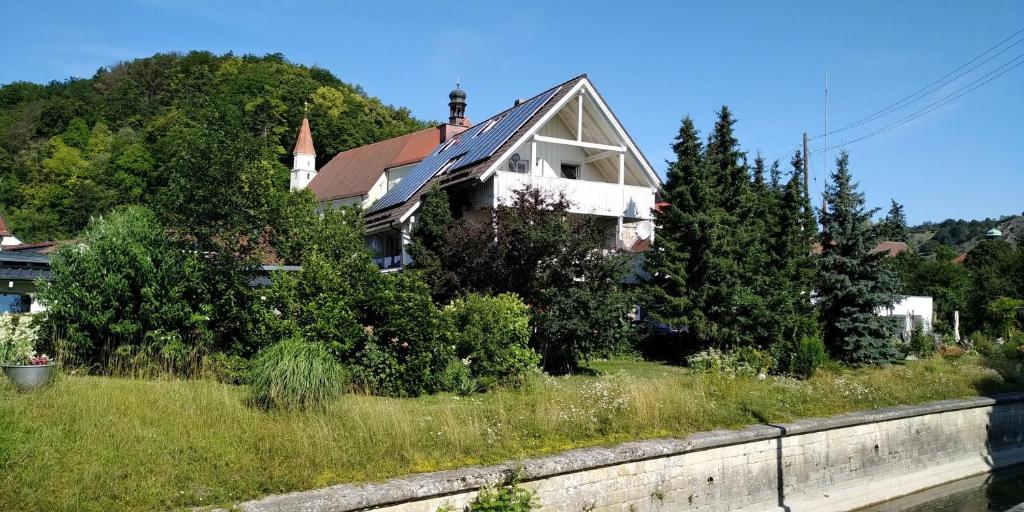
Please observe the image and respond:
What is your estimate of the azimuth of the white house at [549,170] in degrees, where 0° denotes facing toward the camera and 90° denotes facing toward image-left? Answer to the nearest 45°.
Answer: approximately 315°

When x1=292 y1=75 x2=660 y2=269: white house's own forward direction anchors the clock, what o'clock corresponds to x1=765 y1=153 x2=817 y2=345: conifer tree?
The conifer tree is roughly at 11 o'clock from the white house.

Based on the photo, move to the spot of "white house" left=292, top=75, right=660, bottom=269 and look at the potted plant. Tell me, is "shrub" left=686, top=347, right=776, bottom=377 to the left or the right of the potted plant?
left

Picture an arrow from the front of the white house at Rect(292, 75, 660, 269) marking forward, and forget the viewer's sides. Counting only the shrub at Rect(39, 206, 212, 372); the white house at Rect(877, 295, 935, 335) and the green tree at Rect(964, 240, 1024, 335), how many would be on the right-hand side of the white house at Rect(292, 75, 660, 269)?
1

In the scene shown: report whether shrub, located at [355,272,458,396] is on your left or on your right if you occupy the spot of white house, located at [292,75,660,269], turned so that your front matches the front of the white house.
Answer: on your right

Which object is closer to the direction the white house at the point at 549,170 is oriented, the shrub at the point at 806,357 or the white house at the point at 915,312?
the shrub

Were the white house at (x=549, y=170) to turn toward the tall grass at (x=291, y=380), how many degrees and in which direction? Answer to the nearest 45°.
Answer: approximately 45° to its right

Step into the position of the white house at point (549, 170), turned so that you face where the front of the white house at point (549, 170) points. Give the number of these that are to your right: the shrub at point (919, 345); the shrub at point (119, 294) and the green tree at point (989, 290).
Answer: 1

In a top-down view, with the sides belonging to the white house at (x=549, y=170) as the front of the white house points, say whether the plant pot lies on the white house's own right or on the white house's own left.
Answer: on the white house's own right

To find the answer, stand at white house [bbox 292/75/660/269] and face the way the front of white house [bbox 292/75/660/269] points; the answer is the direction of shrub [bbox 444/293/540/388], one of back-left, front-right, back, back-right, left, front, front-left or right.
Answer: front-right

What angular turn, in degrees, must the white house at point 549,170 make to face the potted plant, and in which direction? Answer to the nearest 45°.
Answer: approximately 90° to its right
